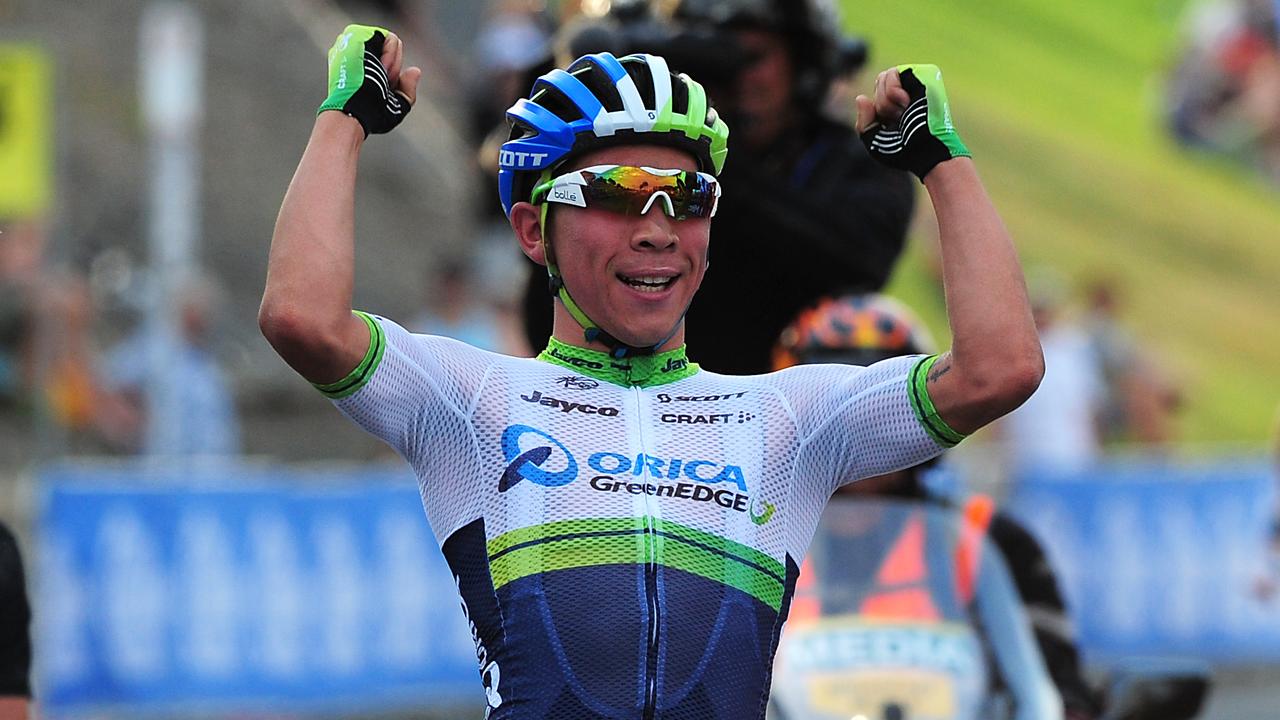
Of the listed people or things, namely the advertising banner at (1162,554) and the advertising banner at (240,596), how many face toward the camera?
2

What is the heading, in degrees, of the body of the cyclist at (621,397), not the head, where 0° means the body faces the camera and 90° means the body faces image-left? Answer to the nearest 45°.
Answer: approximately 0°

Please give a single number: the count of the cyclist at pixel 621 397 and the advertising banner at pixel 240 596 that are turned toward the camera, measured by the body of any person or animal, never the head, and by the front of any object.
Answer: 2

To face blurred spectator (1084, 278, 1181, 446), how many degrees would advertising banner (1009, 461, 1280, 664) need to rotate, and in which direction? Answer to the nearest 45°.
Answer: approximately 180°

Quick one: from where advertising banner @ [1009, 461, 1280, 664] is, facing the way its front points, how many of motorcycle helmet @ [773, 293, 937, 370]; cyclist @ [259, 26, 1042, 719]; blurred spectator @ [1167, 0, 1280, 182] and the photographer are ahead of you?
3
